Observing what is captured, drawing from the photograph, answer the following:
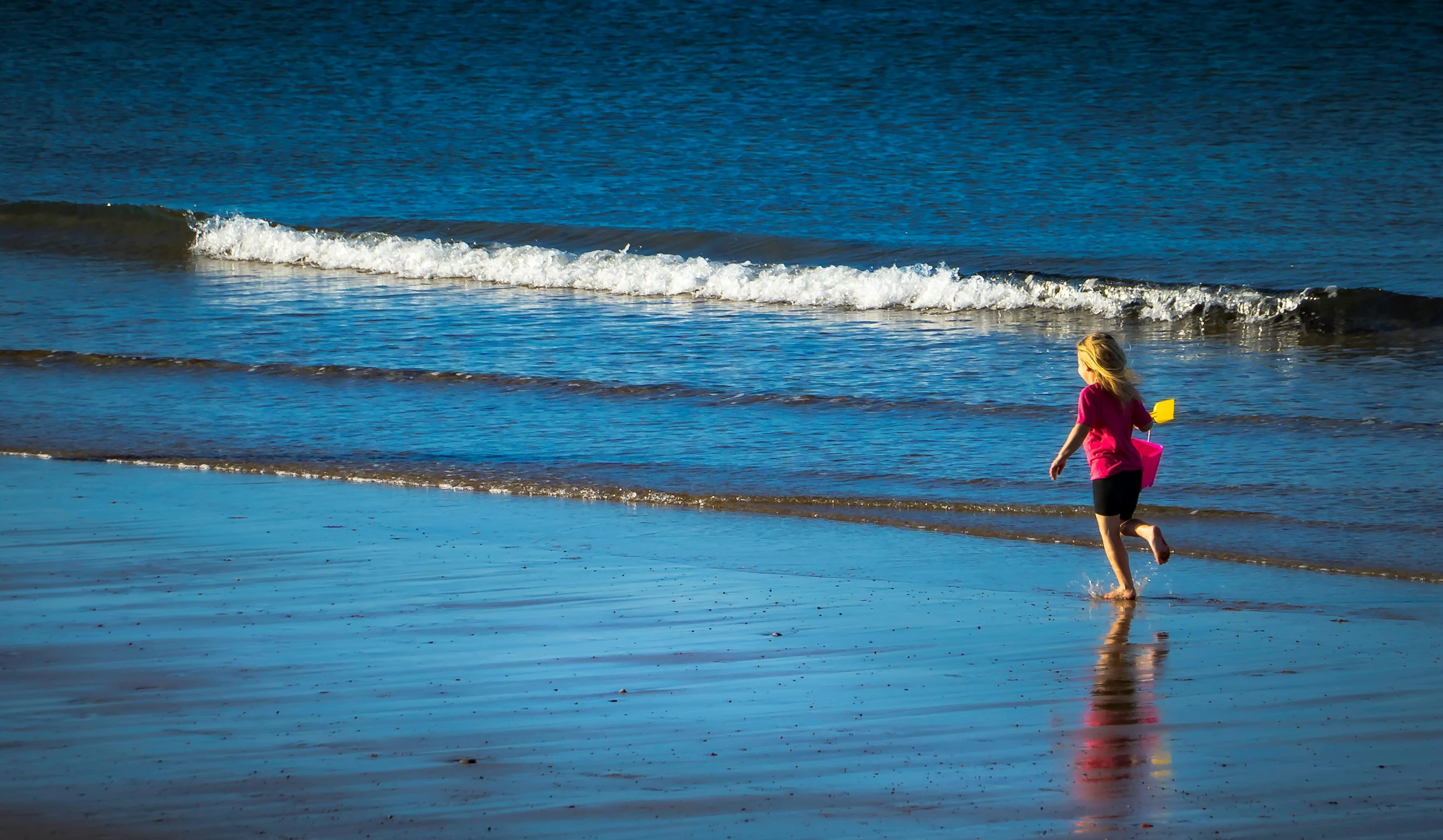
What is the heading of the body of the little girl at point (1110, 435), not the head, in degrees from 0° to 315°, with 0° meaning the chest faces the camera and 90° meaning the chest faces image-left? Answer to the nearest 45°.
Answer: approximately 135°

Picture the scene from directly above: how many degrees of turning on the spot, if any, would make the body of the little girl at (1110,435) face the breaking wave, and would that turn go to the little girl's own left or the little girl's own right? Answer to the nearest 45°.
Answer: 0° — they already face it
